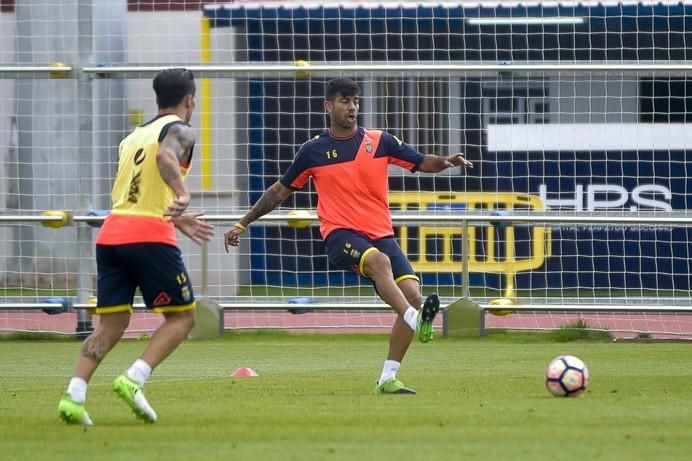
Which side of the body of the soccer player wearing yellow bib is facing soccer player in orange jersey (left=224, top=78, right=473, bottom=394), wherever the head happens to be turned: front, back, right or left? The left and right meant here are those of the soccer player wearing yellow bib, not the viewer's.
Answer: front

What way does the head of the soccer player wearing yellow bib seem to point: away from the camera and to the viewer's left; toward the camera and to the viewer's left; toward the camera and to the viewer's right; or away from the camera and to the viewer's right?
away from the camera and to the viewer's right

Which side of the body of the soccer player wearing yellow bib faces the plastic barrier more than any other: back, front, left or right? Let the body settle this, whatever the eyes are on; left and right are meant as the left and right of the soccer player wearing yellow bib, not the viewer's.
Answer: front

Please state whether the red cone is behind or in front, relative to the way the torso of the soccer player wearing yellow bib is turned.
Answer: in front

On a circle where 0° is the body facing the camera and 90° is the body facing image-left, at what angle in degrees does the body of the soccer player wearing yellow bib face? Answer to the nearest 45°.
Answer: approximately 225°
